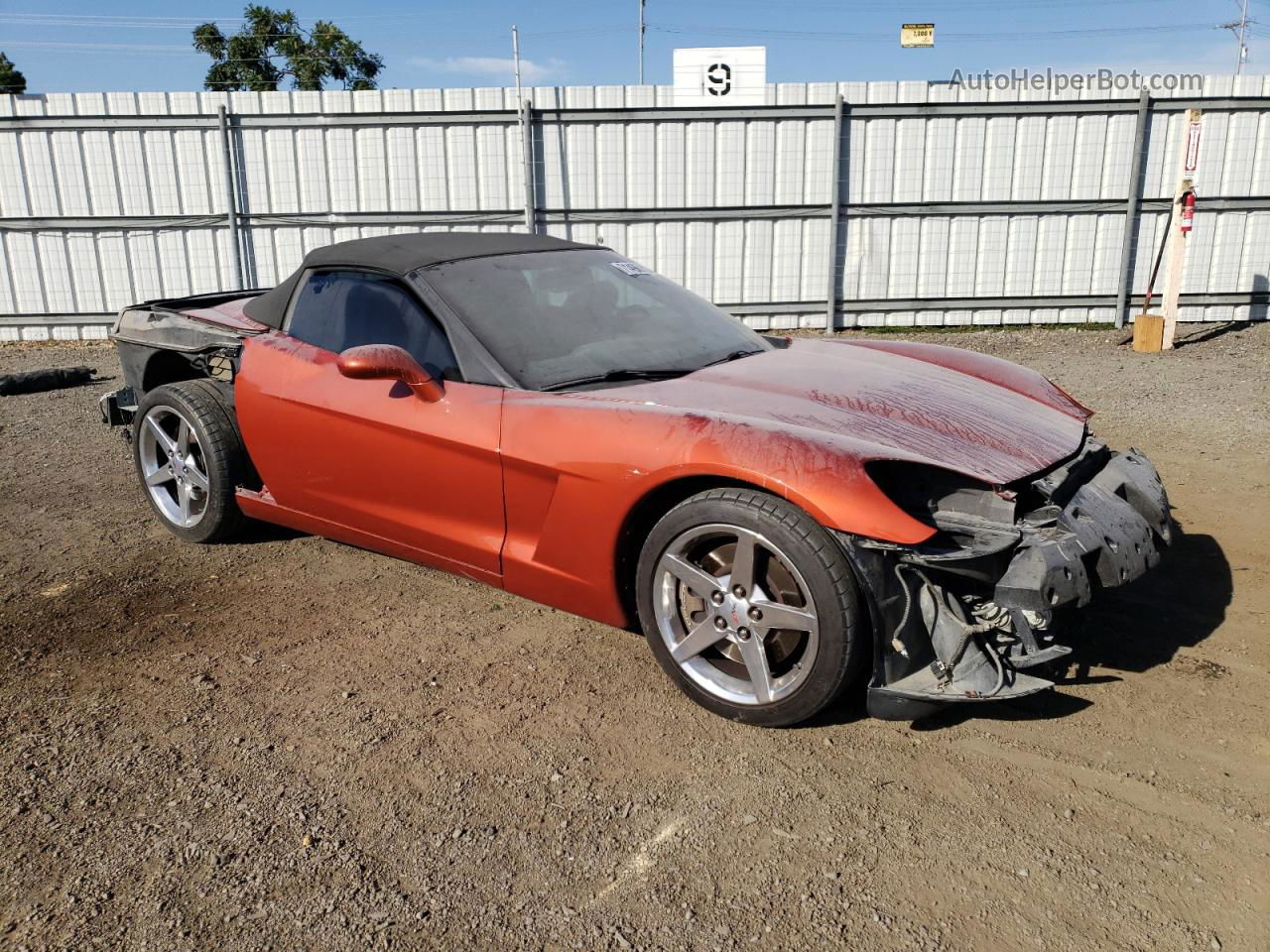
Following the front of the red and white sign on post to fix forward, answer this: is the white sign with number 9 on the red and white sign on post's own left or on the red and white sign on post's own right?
on the red and white sign on post's own right

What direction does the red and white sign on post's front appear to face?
toward the camera

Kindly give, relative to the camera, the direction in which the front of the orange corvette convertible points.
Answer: facing the viewer and to the right of the viewer

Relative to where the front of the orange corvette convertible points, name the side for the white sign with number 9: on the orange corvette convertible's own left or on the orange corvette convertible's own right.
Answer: on the orange corvette convertible's own left

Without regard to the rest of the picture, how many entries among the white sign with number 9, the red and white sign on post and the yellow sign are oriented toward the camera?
3

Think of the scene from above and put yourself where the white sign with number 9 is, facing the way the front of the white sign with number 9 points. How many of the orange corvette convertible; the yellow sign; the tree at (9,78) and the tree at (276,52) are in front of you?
1

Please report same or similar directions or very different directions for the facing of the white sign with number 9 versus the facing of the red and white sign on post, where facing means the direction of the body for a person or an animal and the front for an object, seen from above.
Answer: same or similar directions

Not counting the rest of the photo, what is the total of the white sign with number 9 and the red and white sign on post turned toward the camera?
2

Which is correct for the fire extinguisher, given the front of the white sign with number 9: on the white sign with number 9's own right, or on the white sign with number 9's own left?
on the white sign with number 9's own left

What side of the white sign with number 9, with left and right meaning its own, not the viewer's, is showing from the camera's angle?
front

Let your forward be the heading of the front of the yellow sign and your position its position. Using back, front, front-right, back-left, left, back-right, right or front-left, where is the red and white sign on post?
front-left

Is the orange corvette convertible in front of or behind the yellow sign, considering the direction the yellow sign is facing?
in front

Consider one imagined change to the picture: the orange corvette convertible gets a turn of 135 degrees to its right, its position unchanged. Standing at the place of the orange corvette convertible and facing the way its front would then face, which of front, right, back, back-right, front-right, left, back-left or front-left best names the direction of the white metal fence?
right
